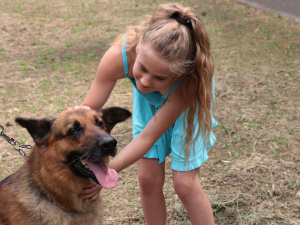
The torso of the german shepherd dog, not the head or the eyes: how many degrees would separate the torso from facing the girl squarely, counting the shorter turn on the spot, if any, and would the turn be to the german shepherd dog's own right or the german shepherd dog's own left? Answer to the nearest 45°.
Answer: approximately 45° to the german shepherd dog's own left

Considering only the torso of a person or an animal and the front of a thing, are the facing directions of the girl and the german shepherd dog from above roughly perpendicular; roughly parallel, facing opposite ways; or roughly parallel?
roughly perpendicular

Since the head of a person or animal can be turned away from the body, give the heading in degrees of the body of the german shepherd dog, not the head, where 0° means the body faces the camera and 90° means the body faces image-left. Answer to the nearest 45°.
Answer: approximately 315°

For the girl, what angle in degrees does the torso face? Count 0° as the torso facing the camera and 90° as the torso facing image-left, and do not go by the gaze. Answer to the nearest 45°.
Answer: approximately 45°

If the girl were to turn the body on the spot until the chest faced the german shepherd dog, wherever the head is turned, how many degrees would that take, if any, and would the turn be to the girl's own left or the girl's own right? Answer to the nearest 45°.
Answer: approximately 45° to the girl's own right
